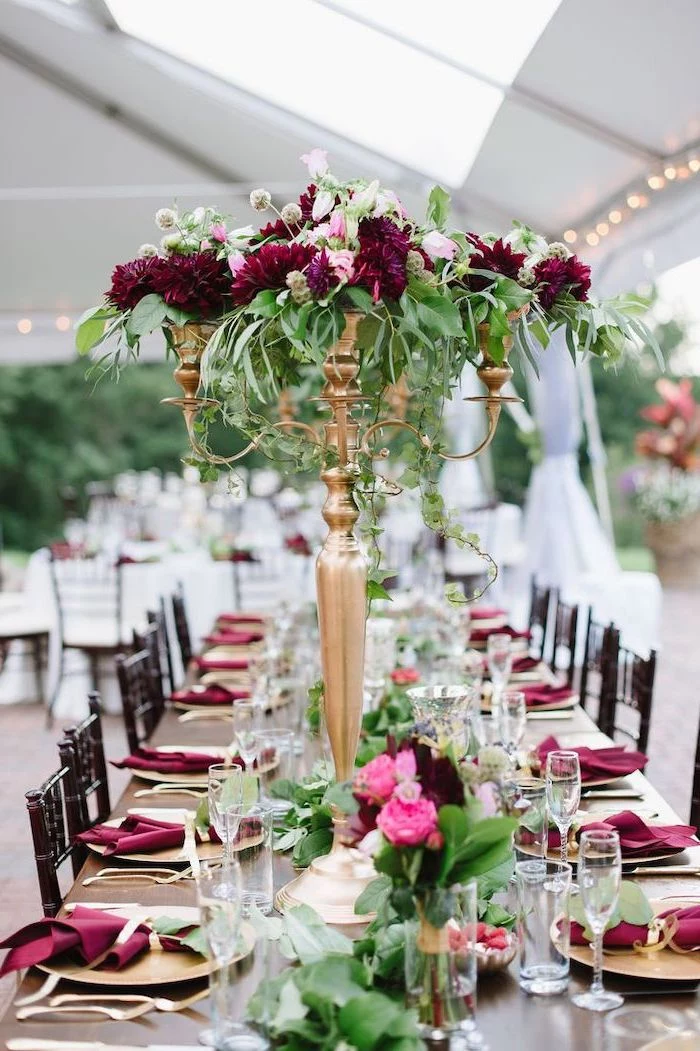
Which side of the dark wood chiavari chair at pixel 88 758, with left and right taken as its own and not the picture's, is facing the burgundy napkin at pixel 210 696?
left

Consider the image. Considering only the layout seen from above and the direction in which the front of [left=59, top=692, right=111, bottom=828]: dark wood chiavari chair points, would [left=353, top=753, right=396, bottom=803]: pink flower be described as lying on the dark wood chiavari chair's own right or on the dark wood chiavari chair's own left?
on the dark wood chiavari chair's own right

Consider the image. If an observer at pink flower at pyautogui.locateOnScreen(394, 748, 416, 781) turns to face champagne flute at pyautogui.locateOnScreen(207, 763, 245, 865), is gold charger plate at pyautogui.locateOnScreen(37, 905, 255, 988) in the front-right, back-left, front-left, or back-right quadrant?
front-left

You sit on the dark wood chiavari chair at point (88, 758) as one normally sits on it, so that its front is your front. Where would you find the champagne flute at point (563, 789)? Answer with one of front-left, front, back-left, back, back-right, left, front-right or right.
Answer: front-right

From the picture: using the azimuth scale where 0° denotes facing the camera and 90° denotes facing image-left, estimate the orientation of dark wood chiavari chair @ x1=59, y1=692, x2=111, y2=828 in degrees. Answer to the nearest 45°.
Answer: approximately 270°

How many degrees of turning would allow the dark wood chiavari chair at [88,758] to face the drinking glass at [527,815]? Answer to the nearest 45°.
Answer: approximately 45° to its right

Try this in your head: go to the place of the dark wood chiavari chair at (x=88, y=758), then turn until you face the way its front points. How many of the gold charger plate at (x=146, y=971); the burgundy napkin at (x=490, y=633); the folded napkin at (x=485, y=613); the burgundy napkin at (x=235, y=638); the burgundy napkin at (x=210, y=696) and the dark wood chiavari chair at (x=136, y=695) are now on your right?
1

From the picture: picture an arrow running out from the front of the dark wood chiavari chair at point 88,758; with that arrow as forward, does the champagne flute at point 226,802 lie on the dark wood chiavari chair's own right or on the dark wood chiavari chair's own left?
on the dark wood chiavari chair's own right

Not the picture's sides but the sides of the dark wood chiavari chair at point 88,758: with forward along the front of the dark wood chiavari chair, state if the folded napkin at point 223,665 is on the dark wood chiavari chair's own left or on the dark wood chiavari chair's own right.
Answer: on the dark wood chiavari chair's own left

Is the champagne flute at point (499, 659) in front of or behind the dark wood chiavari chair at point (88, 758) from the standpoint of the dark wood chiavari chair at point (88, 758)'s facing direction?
in front

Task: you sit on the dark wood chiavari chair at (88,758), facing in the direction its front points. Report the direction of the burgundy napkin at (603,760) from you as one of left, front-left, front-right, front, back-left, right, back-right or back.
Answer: front

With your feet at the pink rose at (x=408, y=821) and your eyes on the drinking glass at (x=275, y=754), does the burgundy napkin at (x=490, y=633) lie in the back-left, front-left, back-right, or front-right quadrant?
front-right

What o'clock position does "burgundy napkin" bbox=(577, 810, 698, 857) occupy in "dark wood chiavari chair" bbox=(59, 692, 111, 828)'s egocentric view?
The burgundy napkin is roughly at 1 o'clock from the dark wood chiavari chair.

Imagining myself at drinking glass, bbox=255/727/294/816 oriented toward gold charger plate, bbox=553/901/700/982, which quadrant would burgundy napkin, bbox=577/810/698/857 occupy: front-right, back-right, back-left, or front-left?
front-left
